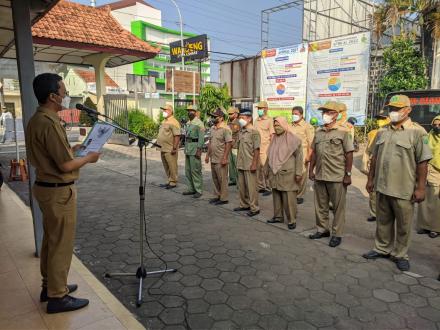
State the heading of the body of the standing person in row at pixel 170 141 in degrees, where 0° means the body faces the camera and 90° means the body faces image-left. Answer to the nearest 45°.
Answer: approximately 45°

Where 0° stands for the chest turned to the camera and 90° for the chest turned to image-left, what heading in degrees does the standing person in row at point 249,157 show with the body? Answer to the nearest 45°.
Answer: approximately 45°

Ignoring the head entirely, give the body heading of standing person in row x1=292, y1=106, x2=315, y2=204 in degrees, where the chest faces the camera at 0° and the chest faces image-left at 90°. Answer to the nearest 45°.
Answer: approximately 45°

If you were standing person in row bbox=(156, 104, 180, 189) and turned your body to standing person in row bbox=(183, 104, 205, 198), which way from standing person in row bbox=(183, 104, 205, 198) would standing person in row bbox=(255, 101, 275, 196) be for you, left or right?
left

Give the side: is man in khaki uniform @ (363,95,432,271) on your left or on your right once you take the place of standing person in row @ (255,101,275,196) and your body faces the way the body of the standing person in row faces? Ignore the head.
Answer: on your left

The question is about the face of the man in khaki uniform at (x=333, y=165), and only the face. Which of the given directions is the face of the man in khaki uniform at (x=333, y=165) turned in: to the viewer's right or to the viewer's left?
to the viewer's left

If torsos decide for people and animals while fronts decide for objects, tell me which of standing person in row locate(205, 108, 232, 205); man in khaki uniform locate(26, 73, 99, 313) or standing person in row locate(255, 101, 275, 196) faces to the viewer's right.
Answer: the man in khaki uniform

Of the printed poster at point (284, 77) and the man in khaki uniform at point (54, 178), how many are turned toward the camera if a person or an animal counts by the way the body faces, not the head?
1

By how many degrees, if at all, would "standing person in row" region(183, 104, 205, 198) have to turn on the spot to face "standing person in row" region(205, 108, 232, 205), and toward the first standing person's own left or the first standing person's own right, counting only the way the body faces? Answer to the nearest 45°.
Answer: approximately 90° to the first standing person's own left

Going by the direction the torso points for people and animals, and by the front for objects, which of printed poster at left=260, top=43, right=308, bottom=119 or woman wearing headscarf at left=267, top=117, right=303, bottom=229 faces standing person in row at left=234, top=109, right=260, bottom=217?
the printed poster

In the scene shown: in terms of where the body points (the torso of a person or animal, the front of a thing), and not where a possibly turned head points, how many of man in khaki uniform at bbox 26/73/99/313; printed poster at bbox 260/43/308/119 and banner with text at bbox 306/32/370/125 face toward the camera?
2

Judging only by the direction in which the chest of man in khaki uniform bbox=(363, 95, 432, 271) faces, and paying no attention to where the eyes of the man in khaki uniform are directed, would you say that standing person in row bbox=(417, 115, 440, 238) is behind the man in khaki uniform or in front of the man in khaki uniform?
behind

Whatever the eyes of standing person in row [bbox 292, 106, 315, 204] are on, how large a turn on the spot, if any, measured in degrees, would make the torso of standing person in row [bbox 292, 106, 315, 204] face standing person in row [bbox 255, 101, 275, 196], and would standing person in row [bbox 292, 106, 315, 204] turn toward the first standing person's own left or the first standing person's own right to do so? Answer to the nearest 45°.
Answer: approximately 90° to the first standing person's own right
